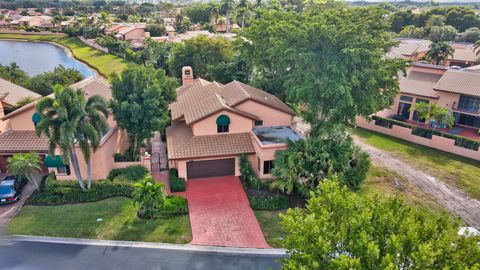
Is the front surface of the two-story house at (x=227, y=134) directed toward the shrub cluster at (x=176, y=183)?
no

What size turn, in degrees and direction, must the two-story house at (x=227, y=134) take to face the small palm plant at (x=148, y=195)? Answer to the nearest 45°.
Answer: approximately 45° to its right

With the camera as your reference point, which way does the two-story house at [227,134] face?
facing the viewer

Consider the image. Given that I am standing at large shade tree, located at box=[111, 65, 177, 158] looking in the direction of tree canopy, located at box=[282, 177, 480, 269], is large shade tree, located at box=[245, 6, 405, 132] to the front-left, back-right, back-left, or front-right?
front-left

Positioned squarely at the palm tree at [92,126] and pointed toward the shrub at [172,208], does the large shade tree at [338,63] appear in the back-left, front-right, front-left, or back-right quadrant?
front-left

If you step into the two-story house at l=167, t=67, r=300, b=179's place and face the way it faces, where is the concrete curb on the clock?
The concrete curb is roughly at 1 o'clock from the two-story house.

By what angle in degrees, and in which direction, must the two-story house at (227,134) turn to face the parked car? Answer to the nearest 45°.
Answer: approximately 90° to its right

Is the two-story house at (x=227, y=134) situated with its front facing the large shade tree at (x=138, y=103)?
no

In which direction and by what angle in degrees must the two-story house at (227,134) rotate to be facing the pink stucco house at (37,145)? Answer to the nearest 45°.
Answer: approximately 90° to its right

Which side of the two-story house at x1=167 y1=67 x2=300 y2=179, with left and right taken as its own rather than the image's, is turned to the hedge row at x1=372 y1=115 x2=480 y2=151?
left

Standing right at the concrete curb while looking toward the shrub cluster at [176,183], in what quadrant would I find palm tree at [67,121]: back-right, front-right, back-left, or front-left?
front-left

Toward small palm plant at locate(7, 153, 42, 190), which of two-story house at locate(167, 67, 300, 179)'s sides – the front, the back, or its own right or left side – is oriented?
right

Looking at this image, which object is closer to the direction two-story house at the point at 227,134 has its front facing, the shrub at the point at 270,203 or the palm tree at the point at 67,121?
the shrub

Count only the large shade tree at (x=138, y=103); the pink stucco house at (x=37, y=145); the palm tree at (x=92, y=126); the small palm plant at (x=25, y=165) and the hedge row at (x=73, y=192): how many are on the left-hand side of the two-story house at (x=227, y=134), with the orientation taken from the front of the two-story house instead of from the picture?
0

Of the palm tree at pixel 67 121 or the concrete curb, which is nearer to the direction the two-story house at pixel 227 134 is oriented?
the concrete curb

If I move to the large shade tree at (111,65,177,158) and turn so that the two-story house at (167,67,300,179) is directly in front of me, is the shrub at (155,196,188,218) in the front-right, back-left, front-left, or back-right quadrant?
front-right

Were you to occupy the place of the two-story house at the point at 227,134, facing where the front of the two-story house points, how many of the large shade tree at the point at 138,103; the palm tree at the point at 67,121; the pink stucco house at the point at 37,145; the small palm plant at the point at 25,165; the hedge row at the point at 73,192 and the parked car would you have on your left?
0

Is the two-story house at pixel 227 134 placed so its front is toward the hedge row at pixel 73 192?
no
